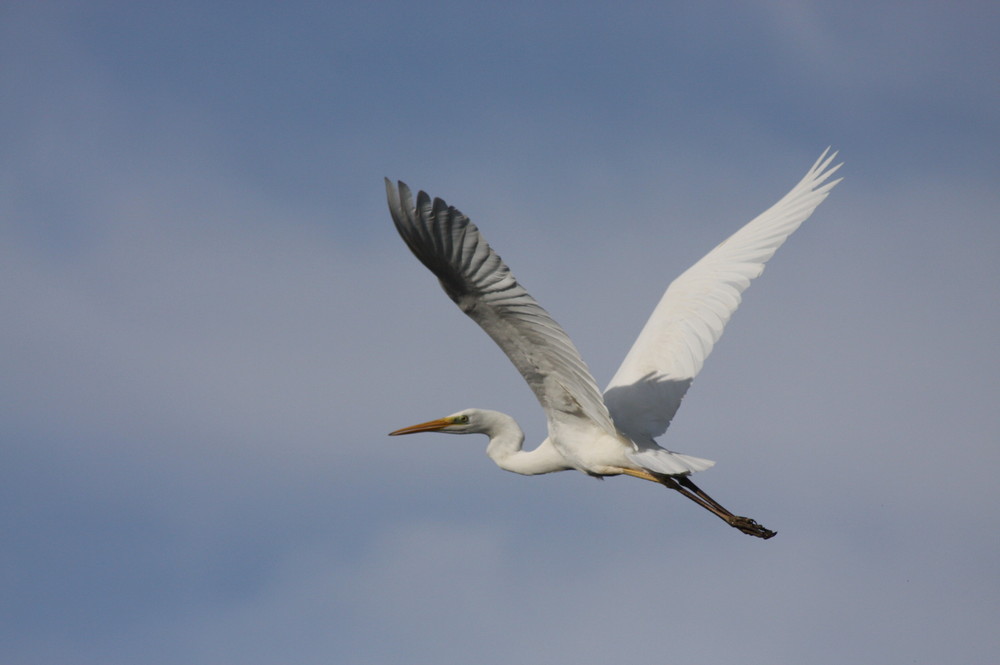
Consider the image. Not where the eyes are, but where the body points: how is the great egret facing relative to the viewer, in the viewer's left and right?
facing away from the viewer and to the left of the viewer
